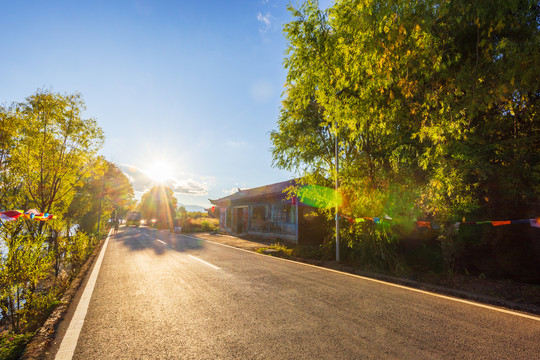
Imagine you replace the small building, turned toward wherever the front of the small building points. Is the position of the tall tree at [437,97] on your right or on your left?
on your left

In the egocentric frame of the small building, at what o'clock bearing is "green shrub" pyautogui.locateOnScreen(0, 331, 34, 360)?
The green shrub is roughly at 11 o'clock from the small building.

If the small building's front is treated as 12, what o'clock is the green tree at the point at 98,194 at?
The green tree is roughly at 2 o'clock from the small building.

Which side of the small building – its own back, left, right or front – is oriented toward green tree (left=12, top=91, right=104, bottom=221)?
front

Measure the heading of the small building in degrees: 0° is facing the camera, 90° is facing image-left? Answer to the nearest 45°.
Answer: approximately 45°

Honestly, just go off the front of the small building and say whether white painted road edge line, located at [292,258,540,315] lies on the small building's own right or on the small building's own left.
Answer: on the small building's own left

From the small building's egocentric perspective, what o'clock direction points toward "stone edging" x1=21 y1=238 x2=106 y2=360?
The stone edging is roughly at 11 o'clock from the small building.

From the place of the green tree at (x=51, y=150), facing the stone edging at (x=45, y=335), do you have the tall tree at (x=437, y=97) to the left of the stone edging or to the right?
left

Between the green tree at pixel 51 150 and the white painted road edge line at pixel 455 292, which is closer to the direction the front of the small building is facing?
the green tree
